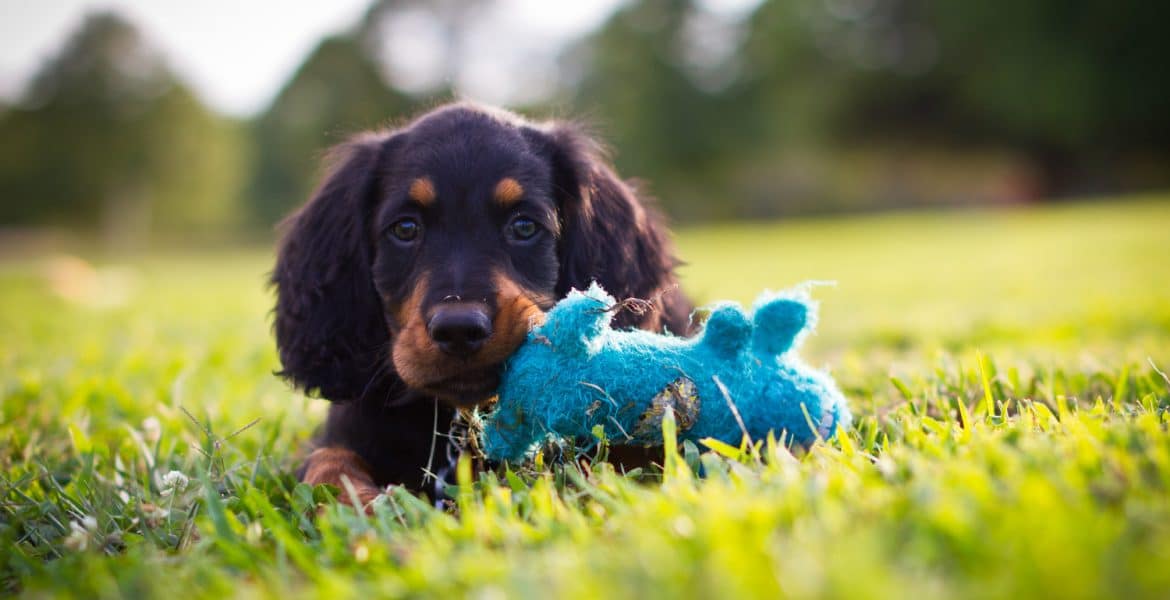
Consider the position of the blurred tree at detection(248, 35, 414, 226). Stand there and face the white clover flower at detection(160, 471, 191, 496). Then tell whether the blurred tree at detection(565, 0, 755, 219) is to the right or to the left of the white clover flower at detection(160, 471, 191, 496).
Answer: left

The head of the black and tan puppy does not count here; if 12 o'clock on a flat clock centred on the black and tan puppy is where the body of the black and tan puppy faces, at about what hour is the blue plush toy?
The blue plush toy is roughly at 11 o'clock from the black and tan puppy.

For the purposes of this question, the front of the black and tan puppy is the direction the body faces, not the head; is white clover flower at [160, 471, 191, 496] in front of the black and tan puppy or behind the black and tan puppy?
in front

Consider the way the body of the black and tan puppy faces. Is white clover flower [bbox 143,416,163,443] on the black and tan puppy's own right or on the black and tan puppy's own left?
on the black and tan puppy's own right

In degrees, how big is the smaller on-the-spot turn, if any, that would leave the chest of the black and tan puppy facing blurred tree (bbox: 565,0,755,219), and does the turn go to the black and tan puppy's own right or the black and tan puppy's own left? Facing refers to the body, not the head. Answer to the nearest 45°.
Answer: approximately 180°

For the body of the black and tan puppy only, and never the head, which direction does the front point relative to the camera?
toward the camera
